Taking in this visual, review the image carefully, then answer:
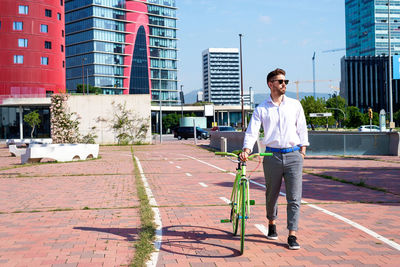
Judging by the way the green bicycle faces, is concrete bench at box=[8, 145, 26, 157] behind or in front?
behind

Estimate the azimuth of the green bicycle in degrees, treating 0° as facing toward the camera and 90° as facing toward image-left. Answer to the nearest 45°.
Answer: approximately 0°

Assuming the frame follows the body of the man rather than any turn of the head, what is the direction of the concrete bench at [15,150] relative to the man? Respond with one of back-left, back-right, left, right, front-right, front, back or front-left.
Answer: back-right

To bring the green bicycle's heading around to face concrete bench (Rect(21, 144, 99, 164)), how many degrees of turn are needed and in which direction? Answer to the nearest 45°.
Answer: approximately 135° to its right

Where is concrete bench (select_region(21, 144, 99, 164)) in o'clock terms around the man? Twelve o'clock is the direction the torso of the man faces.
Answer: The concrete bench is roughly at 5 o'clock from the man.

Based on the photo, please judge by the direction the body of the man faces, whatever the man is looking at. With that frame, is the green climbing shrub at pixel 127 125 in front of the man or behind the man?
behind

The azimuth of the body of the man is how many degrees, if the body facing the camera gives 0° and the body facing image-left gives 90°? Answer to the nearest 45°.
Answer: approximately 0°

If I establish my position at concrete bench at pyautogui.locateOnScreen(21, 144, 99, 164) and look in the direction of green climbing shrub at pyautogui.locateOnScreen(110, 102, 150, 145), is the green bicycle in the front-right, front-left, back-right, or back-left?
back-right
